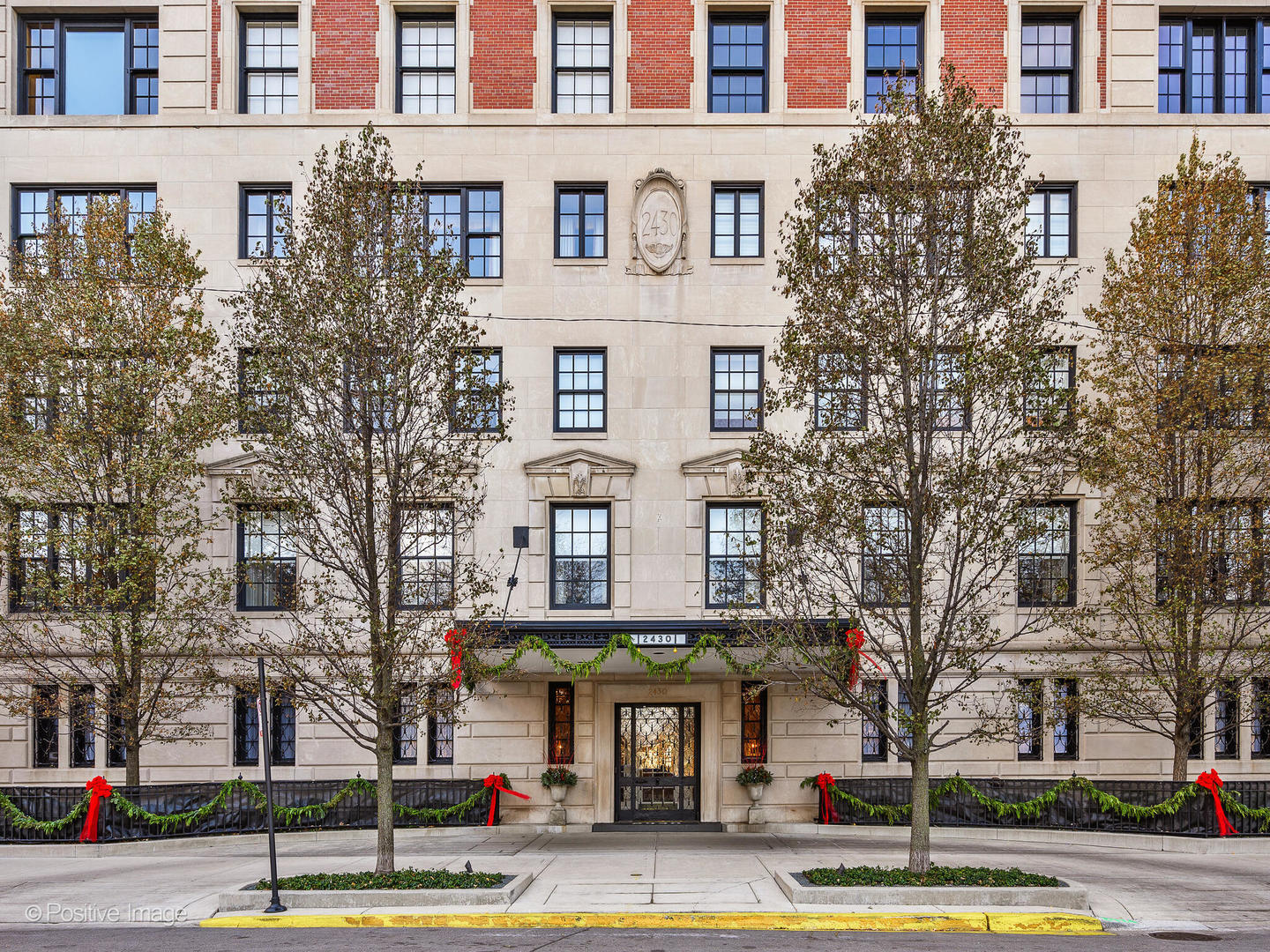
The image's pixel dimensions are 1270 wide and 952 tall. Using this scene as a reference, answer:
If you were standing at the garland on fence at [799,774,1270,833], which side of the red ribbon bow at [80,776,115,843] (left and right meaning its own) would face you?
left

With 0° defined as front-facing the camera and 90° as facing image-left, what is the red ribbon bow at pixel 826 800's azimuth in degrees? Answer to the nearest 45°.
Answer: approximately 0°

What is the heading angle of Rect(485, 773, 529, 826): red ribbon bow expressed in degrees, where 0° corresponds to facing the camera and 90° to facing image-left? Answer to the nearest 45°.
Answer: approximately 0°

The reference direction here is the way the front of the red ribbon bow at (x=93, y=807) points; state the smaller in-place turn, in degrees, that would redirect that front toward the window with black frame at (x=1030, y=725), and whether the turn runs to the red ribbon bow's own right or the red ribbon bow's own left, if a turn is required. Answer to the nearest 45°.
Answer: approximately 90° to the red ribbon bow's own left

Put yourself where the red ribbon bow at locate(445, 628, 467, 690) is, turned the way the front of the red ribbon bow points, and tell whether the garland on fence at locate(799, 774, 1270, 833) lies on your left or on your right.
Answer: on your left

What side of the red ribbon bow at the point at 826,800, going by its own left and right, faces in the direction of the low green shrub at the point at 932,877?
front

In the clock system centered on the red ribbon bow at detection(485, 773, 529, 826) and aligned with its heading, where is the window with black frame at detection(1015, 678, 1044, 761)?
The window with black frame is roughly at 9 o'clock from the red ribbon bow.
